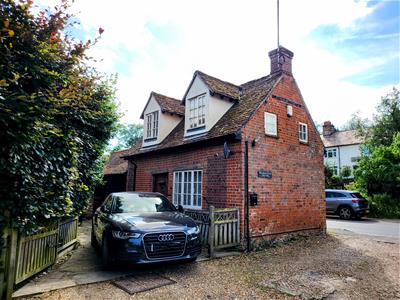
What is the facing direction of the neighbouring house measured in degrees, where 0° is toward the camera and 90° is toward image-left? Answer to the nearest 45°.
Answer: approximately 0°

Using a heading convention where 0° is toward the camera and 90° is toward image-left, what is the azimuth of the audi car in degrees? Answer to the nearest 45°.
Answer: approximately 315°

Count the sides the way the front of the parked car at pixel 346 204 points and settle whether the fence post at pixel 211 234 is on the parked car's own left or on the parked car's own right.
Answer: on the parked car's own left

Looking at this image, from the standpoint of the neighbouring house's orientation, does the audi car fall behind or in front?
in front

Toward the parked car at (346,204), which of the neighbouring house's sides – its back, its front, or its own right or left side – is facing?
front

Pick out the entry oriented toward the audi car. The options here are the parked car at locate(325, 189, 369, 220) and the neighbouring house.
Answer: the neighbouring house

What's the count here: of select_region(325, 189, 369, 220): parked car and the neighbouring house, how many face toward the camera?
1

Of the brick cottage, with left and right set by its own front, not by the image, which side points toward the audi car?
front

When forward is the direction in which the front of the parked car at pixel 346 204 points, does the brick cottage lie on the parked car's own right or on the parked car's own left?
on the parked car's own left

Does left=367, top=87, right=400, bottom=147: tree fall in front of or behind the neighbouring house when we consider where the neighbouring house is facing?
in front

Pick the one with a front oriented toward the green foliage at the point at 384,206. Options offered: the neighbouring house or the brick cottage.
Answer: the neighbouring house

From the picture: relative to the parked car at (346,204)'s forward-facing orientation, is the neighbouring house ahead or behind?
ahead

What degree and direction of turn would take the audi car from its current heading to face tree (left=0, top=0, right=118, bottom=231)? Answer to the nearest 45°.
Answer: approximately 90° to its right
